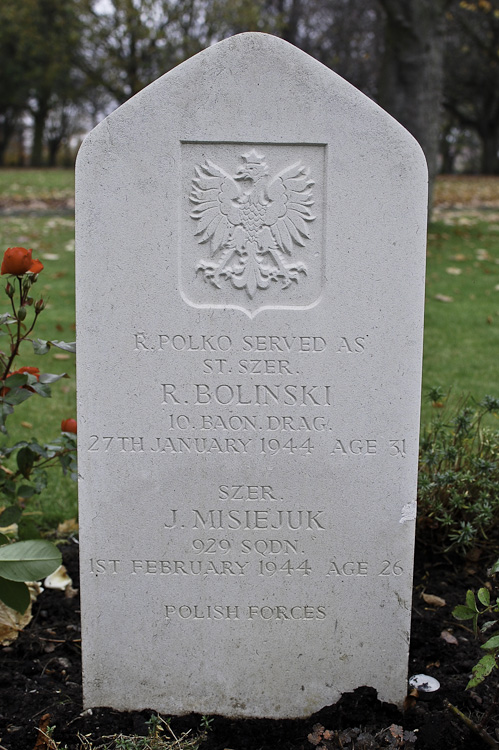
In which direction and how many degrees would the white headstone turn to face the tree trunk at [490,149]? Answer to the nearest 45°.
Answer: approximately 180°

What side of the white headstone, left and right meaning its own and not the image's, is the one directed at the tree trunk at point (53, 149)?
back

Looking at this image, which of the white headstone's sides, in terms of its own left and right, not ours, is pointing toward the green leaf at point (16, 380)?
right

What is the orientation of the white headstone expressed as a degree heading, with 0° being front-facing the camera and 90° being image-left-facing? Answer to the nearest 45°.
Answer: approximately 0°

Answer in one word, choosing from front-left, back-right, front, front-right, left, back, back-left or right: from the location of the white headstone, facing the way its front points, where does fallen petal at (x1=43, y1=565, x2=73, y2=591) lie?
back-right

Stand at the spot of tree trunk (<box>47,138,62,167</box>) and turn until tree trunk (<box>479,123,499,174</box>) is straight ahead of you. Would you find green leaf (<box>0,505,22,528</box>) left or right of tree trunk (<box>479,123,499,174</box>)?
right

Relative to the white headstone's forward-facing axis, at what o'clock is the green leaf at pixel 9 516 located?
The green leaf is roughly at 4 o'clock from the white headstone.

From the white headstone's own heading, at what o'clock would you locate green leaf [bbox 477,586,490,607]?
The green leaf is roughly at 10 o'clock from the white headstone.

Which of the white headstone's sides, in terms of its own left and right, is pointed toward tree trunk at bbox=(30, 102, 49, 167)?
back

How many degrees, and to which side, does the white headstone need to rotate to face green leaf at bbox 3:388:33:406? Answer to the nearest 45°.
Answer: approximately 90° to its right
